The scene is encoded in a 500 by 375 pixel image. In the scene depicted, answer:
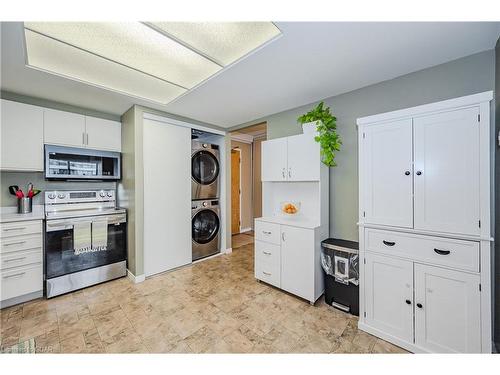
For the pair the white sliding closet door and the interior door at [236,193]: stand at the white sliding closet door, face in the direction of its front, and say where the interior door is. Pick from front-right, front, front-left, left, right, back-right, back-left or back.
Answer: left

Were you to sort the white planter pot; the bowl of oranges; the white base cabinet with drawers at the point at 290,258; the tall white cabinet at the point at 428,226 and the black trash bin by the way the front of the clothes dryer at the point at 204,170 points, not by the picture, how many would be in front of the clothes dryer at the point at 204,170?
5

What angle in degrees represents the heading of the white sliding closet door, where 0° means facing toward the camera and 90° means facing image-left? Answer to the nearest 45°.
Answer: approximately 315°

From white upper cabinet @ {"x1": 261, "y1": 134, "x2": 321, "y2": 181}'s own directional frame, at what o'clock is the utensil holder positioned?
The utensil holder is roughly at 1 o'clock from the white upper cabinet.

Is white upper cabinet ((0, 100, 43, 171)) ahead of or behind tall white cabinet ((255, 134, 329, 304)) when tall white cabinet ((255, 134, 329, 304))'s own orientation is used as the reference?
ahead

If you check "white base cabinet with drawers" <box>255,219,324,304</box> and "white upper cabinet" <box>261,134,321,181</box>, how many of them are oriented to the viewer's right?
0

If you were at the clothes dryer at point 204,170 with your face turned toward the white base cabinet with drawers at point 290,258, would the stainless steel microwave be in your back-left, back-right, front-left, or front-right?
back-right

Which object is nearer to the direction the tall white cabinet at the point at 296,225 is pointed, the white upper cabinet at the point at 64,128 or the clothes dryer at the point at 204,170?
the white upper cabinet

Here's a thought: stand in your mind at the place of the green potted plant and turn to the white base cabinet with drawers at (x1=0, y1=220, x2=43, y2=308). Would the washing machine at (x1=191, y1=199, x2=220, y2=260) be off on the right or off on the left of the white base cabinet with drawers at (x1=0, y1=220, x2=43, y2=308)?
right

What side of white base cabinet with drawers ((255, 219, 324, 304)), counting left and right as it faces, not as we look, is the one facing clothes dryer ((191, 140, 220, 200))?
right
